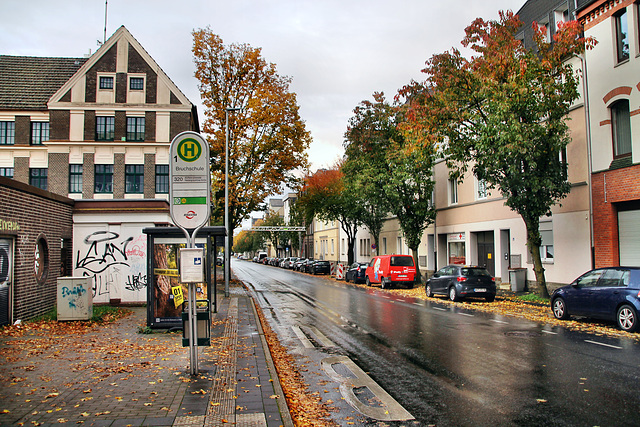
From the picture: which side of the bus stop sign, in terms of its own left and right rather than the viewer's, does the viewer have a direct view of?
front

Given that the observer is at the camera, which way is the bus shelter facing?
facing to the right of the viewer

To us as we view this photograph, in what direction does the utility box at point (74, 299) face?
facing the viewer

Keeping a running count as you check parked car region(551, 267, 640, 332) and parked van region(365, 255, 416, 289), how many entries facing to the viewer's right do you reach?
0

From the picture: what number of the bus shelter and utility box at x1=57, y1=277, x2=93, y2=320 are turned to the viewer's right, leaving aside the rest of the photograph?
1

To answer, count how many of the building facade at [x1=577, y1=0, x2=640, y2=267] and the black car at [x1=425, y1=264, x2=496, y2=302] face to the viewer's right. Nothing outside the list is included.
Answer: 0

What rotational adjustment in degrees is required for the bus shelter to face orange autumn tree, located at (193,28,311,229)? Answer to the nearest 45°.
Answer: approximately 90° to its left

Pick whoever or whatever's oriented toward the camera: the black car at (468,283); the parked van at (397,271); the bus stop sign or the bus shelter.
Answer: the bus stop sign

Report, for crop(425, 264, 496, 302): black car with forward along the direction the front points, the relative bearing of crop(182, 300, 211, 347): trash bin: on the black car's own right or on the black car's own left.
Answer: on the black car's own left

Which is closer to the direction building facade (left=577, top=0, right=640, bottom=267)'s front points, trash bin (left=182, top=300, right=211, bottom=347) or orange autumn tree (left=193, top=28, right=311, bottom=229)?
the trash bin

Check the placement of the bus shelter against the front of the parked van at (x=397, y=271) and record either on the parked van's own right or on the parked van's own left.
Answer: on the parked van's own left

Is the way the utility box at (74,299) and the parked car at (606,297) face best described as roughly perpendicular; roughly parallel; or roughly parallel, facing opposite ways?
roughly parallel, facing opposite ways

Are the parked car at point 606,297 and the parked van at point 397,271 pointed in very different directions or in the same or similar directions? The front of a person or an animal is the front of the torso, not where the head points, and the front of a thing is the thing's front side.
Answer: same or similar directions

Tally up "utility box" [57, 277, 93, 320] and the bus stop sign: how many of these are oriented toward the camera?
2

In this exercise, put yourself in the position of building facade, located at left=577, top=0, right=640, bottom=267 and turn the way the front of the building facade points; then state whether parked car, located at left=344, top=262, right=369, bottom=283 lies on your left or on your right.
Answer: on your right

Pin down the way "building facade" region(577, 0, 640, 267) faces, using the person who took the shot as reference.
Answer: facing the viewer and to the left of the viewer

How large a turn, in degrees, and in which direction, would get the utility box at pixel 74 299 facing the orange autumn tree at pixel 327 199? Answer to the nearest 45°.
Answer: approximately 135° to its left

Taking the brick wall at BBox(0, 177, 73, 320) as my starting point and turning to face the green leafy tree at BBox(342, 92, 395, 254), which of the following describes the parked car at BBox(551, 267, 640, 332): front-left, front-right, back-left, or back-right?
front-right

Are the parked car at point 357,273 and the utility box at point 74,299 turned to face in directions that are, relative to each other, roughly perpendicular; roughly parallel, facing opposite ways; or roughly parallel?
roughly parallel, facing opposite ways
